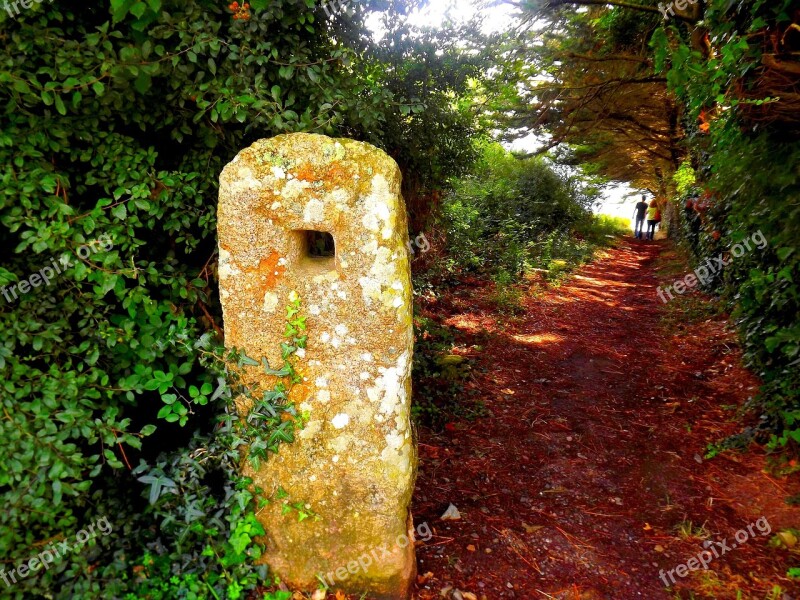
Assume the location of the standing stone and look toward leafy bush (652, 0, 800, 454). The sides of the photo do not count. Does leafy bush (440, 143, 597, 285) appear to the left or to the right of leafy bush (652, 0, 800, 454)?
left

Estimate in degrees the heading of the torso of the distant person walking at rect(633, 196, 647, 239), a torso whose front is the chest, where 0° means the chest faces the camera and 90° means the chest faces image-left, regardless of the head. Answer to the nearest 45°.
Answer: approximately 180°

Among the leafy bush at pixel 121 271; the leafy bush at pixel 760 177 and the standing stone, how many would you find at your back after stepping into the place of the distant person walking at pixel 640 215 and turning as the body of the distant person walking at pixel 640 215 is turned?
3

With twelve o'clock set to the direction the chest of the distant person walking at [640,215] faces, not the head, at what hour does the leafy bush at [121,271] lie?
The leafy bush is roughly at 6 o'clock from the distant person walking.

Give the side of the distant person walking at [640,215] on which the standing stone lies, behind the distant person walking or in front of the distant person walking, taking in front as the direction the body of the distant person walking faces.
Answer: behind

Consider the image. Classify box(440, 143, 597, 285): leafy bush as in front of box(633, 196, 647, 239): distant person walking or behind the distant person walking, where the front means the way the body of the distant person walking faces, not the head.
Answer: behind

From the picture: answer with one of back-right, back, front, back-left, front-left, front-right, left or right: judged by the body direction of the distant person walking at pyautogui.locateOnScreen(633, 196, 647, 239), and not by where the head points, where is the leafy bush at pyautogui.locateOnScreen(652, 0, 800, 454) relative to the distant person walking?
back
